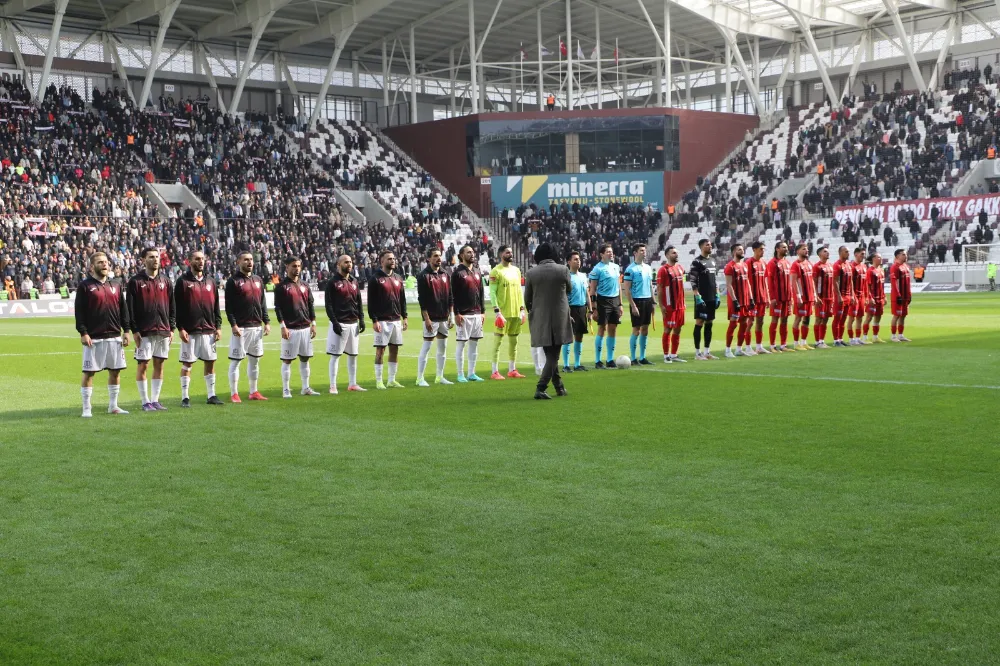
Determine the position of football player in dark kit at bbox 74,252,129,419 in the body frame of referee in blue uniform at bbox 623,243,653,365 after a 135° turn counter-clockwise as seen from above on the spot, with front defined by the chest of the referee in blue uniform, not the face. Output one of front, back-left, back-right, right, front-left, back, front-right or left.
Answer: back-left

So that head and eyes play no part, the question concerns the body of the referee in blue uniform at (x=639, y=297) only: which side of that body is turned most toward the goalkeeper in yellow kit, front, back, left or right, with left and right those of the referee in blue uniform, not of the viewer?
right

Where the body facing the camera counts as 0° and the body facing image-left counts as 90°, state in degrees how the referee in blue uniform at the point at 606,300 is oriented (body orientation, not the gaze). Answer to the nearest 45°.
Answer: approximately 315°

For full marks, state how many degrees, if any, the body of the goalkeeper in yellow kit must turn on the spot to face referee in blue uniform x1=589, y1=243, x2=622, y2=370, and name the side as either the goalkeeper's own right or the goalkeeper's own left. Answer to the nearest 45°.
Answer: approximately 90° to the goalkeeper's own left

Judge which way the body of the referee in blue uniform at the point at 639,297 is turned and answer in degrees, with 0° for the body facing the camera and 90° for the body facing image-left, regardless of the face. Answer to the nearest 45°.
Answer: approximately 315°

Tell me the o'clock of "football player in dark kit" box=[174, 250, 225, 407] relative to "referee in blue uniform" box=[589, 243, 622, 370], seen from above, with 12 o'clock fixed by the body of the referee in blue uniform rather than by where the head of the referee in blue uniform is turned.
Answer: The football player in dark kit is roughly at 3 o'clock from the referee in blue uniform.

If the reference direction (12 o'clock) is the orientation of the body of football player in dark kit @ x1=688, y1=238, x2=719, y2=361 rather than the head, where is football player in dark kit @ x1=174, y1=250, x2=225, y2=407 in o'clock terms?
football player in dark kit @ x1=174, y1=250, x2=225, y2=407 is roughly at 3 o'clock from football player in dark kit @ x1=688, y1=238, x2=719, y2=361.

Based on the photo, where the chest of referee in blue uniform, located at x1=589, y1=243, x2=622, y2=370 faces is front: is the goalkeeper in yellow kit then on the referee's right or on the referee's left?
on the referee's right
